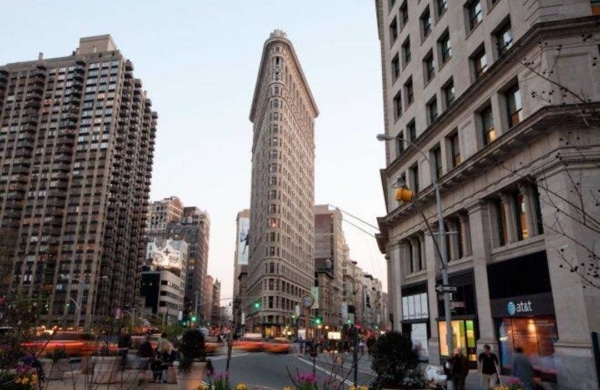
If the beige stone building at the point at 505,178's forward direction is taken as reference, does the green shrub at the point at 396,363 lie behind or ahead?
ahead

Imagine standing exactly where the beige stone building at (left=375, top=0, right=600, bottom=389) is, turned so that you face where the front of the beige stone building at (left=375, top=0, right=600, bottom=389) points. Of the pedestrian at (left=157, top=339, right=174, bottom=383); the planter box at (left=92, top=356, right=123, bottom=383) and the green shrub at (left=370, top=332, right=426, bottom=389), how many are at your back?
0

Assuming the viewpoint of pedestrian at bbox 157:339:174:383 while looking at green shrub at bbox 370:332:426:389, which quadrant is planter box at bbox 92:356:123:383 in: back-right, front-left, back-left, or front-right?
back-right

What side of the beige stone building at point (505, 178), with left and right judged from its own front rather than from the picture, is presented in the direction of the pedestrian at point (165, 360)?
front

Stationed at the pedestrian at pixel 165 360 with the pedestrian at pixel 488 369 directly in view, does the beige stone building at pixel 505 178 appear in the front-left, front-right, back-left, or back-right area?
front-left

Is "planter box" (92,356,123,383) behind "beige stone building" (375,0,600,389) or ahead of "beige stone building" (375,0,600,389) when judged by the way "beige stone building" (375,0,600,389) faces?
ahead
